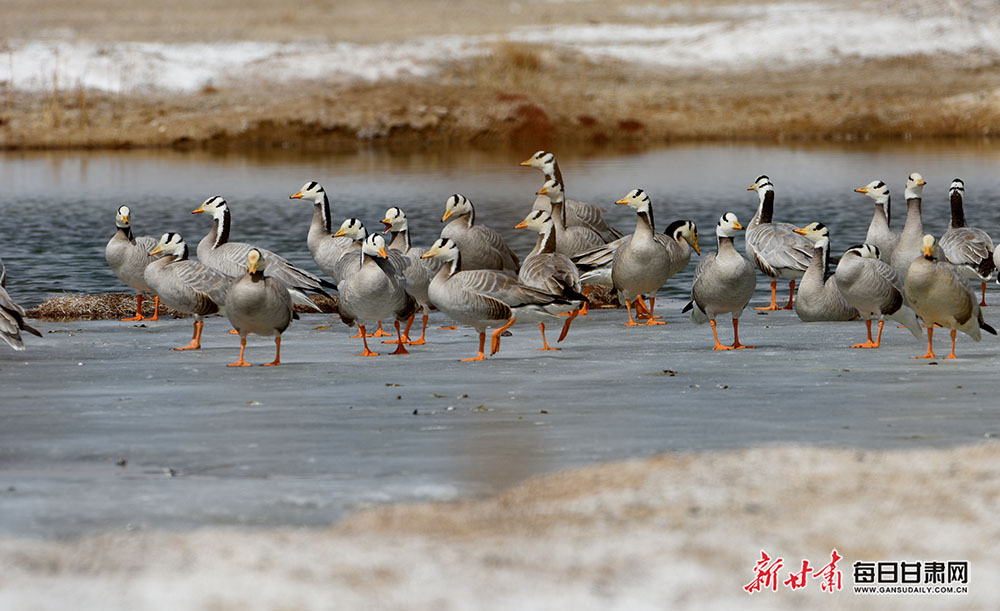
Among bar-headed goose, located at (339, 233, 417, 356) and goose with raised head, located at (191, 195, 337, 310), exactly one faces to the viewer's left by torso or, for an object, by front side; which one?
the goose with raised head

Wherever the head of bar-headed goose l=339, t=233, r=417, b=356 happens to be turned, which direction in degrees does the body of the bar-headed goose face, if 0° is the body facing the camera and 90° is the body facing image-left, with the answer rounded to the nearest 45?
approximately 0°

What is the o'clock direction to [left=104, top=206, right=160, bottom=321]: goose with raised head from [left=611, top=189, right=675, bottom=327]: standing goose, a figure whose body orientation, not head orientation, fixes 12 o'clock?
The goose with raised head is roughly at 3 o'clock from the standing goose.

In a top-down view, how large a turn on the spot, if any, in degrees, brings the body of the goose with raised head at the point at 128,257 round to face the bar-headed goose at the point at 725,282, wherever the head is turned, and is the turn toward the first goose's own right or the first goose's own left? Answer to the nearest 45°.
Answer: approximately 90° to the first goose's own left

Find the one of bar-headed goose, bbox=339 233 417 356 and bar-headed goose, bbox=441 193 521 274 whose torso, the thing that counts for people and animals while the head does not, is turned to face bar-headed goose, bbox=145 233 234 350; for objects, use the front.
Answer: bar-headed goose, bbox=441 193 521 274

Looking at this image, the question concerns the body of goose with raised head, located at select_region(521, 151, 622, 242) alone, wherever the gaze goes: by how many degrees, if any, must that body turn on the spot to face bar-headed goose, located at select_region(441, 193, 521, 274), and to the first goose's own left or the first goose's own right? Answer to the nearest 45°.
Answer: approximately 45° to the first goose's own left

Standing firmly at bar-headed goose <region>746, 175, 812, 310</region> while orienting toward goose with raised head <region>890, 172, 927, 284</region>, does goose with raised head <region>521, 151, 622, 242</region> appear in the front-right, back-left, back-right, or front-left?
back-left

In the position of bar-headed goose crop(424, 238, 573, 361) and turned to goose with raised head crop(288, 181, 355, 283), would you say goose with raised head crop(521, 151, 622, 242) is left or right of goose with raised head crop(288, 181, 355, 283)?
right

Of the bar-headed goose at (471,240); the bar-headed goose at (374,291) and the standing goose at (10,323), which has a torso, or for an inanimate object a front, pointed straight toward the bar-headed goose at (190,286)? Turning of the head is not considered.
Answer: the bar-headed goose at (471,240)

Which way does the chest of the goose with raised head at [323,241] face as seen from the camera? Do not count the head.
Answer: to the viewer's left

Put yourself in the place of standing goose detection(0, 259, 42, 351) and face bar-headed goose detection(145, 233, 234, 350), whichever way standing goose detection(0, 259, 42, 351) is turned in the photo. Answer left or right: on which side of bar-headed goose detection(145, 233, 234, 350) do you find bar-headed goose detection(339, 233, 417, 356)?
right

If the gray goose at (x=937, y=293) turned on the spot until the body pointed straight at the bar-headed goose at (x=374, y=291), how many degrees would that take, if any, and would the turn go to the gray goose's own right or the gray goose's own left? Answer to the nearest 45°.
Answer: approximately 45° to the gray goose's own right
